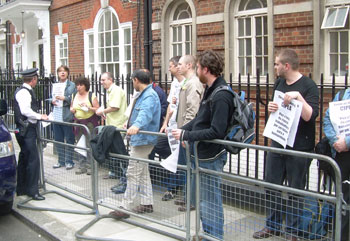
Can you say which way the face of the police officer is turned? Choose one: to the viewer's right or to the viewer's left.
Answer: to the viewer's right

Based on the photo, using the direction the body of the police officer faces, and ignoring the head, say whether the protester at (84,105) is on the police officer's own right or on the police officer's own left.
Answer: on the police officer's own left

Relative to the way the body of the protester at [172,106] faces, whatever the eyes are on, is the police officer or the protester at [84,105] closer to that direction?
the police officer

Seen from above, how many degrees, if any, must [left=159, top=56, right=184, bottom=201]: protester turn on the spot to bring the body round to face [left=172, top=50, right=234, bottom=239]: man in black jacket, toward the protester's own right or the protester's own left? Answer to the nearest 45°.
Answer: approximately 90° to the protester's own left

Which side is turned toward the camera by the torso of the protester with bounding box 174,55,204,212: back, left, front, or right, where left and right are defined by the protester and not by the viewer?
left

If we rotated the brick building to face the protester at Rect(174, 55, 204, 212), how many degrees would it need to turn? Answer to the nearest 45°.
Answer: approximately 45° to its left

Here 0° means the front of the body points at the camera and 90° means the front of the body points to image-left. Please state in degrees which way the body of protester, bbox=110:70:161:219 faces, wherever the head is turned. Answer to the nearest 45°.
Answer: approximately 90°

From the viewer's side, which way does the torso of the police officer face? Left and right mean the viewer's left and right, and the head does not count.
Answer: facing to the right of the viewer

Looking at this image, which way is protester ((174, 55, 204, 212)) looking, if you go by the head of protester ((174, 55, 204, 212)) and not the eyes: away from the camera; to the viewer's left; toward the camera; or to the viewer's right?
to the viewer's left

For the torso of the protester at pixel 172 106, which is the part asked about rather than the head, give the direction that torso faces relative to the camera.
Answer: to the viewer's left
